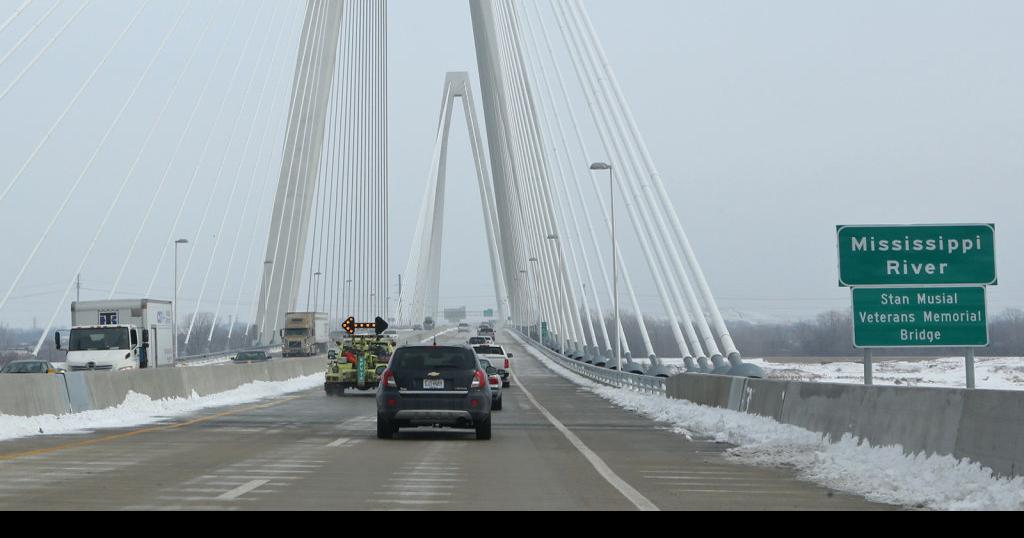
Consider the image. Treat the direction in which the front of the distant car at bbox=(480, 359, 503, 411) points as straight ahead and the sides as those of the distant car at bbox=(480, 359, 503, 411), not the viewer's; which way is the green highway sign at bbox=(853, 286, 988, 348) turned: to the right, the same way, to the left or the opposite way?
the opposite way

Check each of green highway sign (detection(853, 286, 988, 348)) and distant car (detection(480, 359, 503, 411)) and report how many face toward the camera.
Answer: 1

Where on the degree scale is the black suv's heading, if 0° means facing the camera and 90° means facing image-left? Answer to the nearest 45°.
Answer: approximately 180°

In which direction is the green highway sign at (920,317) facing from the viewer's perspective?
toward the camera

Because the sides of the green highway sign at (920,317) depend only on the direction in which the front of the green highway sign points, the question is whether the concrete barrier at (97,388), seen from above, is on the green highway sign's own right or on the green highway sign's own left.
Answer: on the green highway sign's own right

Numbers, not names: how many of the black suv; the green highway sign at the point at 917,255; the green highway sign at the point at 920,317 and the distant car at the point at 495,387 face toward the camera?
2

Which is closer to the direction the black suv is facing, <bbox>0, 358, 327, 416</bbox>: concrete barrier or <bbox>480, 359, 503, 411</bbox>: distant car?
the distant car

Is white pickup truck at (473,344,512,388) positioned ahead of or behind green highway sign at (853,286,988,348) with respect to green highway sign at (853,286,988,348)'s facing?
behind

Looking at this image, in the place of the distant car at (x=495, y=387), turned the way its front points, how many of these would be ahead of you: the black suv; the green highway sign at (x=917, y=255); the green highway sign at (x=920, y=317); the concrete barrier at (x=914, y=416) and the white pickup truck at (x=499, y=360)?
1

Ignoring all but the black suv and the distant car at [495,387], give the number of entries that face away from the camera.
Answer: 2

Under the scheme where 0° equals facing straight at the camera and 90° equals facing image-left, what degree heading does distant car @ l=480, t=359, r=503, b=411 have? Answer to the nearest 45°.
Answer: approximately 180°

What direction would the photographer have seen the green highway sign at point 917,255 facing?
facing the viewer

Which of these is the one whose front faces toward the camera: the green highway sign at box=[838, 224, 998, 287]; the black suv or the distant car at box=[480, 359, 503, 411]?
the green highway sign

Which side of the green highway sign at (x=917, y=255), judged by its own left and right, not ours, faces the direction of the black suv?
right

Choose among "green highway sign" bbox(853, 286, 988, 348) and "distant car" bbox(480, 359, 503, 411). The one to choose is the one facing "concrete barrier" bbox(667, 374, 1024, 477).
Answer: the green highway sign
